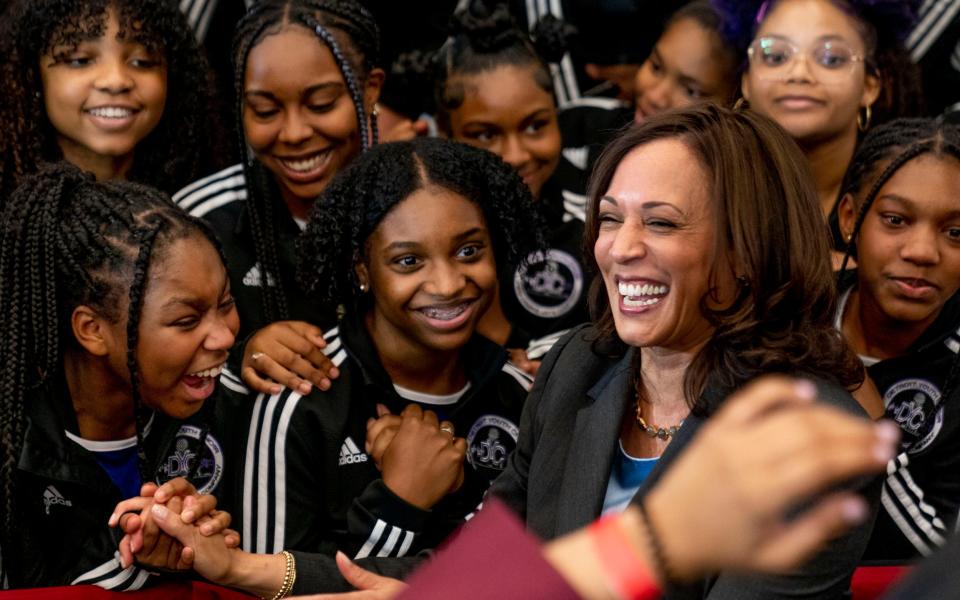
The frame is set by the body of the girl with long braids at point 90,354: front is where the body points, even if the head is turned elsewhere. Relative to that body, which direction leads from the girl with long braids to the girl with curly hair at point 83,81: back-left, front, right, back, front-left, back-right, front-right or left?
back-left

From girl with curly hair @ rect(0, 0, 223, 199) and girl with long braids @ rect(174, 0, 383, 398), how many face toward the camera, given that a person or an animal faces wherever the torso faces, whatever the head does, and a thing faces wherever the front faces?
2

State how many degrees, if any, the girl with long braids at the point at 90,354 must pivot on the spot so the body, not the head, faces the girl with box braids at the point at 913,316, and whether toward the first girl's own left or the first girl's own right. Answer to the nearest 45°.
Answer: approximately 45° to the first girl's own left

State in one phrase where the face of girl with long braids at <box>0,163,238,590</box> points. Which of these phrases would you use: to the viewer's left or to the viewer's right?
to the viewer's right

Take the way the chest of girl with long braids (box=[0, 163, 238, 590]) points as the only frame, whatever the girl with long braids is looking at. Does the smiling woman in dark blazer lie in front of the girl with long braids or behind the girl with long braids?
in front

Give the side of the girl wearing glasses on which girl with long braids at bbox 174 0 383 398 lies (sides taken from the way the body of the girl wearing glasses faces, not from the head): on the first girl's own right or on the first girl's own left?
on the first girl's own right

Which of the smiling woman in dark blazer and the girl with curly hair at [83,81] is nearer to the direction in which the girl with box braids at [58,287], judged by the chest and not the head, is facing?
the smiling woman in dark blazer

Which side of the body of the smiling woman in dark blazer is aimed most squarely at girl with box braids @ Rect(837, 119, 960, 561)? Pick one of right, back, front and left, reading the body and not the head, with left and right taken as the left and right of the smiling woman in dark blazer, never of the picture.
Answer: back

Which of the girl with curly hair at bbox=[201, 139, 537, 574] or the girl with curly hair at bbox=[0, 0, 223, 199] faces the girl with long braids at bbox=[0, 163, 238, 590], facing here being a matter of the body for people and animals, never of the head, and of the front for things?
the girl with curly hair at bbox=[0, 0, 223, 199]

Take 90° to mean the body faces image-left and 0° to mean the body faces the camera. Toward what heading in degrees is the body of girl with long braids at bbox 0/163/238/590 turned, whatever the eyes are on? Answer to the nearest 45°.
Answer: approximately 315°

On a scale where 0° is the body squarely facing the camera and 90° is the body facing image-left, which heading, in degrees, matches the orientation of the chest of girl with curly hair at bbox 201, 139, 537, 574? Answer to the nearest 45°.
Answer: approximately 315°
